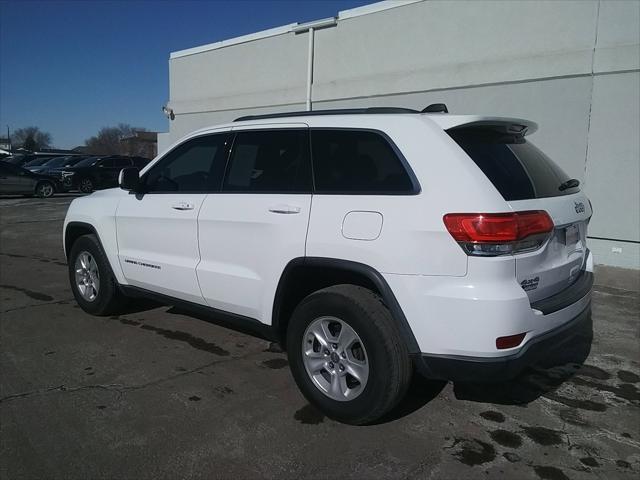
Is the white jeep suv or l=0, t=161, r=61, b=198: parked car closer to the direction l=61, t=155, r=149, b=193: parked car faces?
the parked car

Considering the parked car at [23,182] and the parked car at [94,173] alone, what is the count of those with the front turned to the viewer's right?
1

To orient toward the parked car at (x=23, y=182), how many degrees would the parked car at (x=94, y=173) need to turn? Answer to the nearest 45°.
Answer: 0° — it already faces it

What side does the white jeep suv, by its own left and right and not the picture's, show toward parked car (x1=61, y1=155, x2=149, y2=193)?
front

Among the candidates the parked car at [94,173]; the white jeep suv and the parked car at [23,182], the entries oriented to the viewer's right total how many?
1

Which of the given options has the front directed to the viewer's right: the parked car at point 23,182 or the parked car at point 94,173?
the parked car at point 23,182

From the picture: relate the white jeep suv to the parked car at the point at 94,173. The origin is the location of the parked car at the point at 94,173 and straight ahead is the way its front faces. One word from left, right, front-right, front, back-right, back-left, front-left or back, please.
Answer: front-left

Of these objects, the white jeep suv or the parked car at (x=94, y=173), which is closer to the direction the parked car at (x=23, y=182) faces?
the parked car

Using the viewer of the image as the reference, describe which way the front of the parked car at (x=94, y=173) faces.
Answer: facing the viewer and to the left of the viewer

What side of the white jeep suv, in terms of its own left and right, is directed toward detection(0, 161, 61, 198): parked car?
front

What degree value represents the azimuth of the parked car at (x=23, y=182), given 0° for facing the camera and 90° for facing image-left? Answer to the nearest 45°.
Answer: approximately 270°

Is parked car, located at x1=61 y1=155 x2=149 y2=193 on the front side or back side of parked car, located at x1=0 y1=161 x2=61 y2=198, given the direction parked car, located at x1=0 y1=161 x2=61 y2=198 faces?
on the front side

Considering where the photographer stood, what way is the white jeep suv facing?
facing away from the viewer and to the left of the viewer
